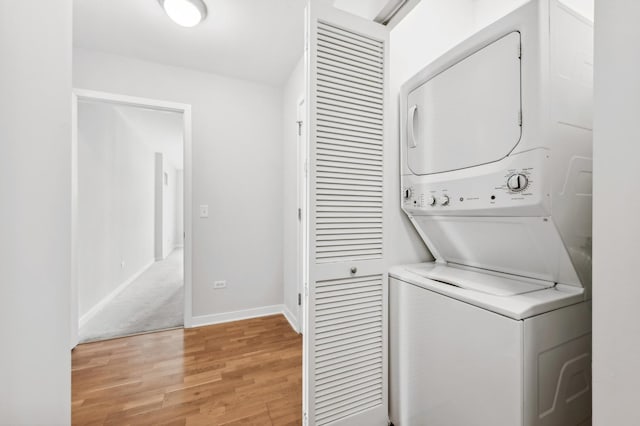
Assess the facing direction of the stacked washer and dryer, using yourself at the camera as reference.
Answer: facing the viewer and to the left of the viewer

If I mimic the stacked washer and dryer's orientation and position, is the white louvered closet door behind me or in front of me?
in front

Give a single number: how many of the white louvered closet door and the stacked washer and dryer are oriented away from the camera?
0

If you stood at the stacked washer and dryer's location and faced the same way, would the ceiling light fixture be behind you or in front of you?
in front
